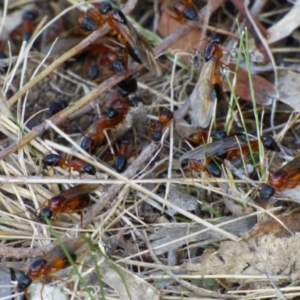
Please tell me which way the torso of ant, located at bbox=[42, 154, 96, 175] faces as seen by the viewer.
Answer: to the viewer's right

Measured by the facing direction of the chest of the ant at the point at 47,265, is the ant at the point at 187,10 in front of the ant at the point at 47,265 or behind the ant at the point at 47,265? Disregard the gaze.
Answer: behind

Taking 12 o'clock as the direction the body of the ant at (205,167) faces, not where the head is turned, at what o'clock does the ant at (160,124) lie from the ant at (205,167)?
the ant at (160,124) is roughly at 2 o'clock from the ant at (205,167).

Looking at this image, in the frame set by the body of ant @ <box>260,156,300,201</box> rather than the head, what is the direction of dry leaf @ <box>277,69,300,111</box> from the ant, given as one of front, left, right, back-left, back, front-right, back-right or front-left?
back-right

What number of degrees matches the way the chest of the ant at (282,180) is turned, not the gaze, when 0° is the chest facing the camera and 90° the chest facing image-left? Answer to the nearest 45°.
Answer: approximately 45°

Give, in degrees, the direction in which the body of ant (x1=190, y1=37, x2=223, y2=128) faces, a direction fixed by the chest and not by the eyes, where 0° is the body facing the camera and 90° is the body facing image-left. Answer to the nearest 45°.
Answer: approximately 180°

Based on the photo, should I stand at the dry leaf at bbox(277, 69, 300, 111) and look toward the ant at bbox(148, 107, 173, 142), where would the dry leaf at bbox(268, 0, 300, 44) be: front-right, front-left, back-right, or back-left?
back-right
